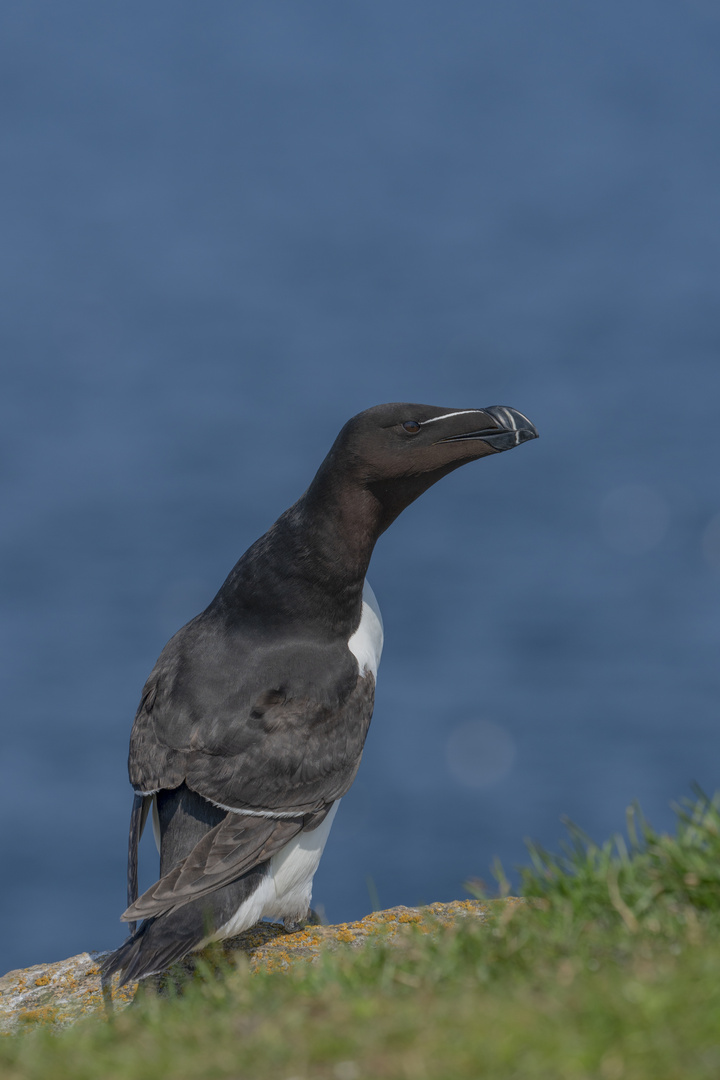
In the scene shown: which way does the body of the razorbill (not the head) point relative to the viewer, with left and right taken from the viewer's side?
facing away from the viewer and to the right of the viewer
